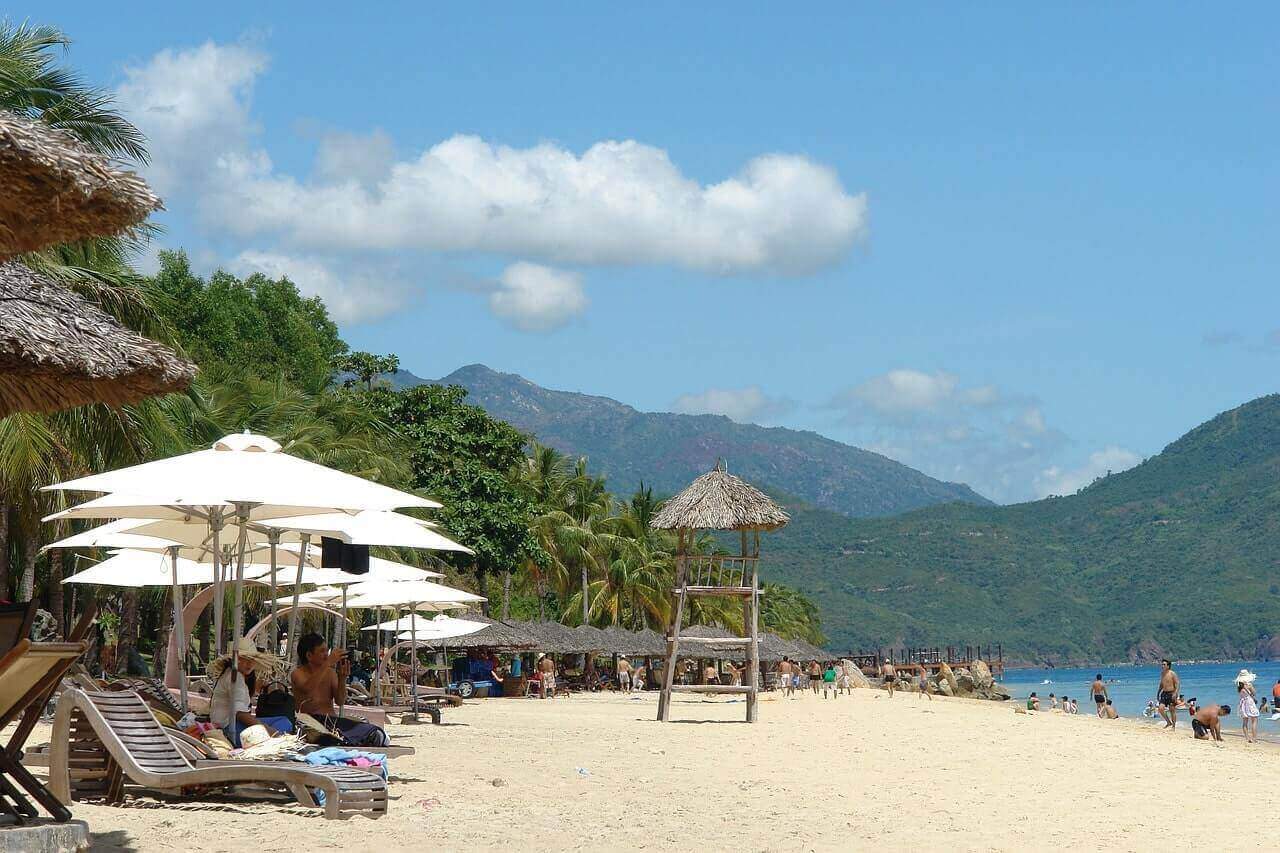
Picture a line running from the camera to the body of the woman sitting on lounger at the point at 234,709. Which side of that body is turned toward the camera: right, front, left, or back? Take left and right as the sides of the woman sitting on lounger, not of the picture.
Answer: right

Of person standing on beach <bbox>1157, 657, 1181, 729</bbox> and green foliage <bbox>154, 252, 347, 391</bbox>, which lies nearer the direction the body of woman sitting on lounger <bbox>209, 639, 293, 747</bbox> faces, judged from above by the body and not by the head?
the person standing on beach

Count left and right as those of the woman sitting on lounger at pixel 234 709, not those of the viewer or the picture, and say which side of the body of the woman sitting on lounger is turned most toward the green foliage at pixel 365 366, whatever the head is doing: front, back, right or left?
left
